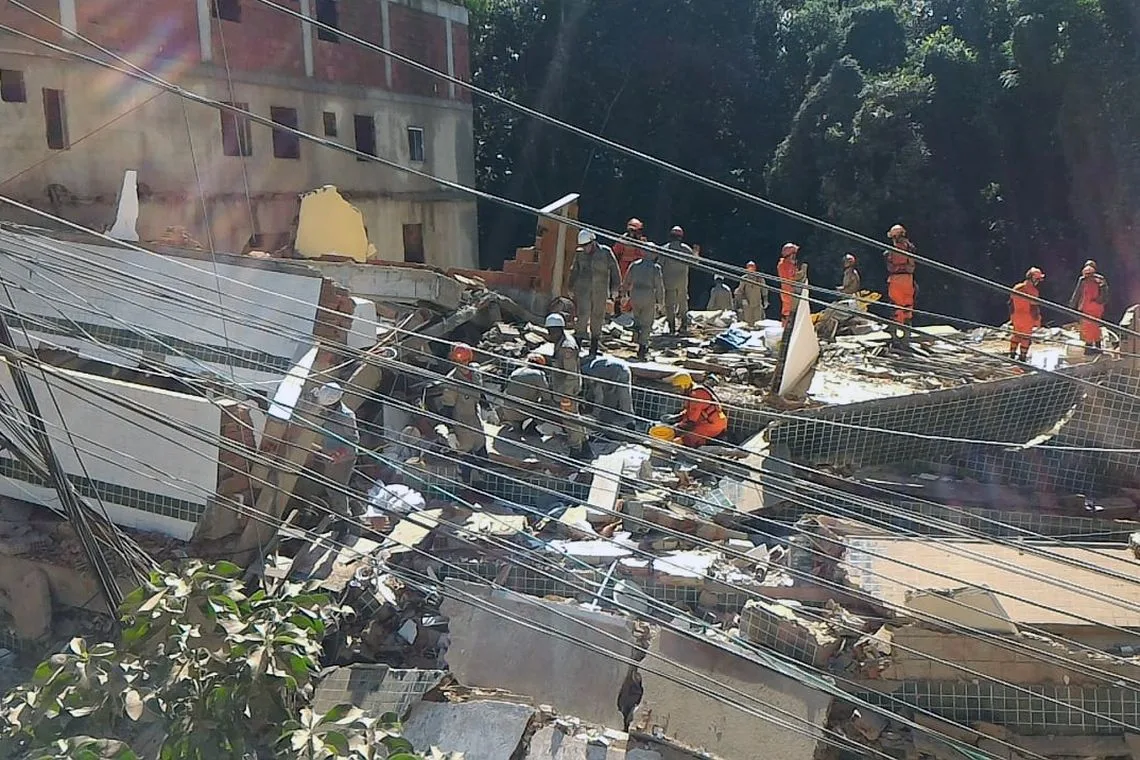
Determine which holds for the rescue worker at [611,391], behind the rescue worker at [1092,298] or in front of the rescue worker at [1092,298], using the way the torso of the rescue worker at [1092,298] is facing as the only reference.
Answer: in front

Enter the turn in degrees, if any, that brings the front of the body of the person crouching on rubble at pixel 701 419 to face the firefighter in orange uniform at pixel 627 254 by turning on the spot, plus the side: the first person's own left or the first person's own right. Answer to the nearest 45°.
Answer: approximately 90° to the first person's own right

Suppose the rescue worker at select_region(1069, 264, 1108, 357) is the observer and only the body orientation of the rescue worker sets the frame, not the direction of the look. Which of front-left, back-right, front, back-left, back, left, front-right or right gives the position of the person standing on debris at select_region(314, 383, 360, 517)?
front-right

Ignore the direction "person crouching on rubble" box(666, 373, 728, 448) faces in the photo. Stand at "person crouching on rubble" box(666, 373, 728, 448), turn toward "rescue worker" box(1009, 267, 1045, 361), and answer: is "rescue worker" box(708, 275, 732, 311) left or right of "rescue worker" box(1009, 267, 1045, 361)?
left

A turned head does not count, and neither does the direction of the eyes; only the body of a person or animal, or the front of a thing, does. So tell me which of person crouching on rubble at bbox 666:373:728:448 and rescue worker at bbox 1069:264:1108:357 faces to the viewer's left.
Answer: the person crouching on rubble

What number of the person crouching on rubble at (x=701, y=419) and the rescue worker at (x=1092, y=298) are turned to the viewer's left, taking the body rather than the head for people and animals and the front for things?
1

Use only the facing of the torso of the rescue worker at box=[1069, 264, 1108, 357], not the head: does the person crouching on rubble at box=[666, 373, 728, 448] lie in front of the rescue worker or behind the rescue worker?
in front

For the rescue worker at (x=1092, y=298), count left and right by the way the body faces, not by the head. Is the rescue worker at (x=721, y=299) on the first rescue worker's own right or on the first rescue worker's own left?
on the first rescue worker's own right

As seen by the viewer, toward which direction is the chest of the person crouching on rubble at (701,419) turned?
to the viewer's left

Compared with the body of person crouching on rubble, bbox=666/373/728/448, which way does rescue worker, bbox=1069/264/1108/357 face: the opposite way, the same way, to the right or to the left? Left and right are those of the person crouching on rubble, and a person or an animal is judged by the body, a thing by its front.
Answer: to the left

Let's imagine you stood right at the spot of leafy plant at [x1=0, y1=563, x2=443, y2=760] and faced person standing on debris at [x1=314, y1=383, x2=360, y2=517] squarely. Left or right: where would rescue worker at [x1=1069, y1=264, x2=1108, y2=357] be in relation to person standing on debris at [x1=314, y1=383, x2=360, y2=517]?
right

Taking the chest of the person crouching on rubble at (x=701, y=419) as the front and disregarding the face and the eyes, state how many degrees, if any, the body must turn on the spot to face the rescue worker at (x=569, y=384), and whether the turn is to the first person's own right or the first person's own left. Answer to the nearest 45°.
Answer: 0° — they already face them
